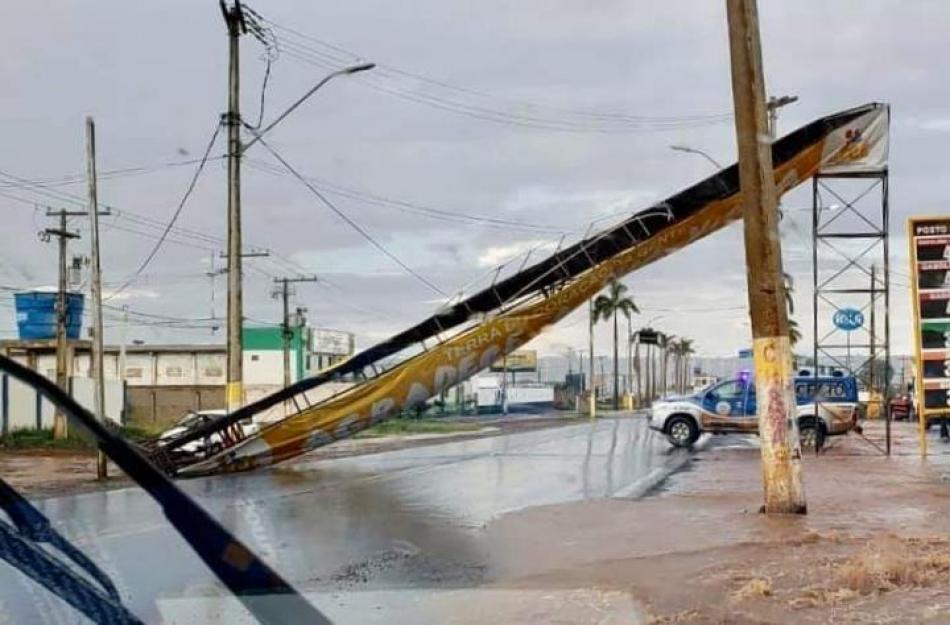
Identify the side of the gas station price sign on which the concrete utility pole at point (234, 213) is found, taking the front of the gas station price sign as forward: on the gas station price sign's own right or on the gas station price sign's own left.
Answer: on the gas station price sign's own right

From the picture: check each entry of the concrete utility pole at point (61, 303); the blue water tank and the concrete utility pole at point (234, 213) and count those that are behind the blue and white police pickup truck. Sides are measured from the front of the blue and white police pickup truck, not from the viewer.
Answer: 0

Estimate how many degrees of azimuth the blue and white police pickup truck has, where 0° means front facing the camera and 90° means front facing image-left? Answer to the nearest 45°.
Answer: approximately 90°

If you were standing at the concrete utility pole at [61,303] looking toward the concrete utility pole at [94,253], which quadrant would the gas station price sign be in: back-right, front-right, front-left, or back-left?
front-left

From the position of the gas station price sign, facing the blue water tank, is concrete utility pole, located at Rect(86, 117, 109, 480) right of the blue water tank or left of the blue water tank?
left

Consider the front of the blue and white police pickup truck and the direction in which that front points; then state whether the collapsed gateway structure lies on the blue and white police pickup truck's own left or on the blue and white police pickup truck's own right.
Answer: on the blue and white police pickup truck's own left

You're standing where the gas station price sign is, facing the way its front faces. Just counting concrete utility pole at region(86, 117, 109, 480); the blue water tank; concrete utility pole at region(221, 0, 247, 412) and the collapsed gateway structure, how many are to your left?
0

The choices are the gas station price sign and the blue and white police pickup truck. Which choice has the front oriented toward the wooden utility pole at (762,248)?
the gas station price sign

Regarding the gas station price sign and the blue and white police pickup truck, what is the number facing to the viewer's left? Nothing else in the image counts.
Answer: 1

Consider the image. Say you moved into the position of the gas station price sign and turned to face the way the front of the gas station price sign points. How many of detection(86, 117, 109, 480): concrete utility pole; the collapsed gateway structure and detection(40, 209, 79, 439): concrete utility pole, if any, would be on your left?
0

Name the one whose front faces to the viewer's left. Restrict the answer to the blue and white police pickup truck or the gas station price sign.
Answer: the blue and white police pickup truck

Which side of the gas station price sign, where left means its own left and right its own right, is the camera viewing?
front

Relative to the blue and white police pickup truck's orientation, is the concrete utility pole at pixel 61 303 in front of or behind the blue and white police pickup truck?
in front

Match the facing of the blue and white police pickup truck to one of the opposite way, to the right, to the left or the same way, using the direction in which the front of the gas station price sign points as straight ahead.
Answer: to the right

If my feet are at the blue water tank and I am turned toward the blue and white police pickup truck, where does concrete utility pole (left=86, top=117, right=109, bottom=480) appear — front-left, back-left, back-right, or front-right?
front-right

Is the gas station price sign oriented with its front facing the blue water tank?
no

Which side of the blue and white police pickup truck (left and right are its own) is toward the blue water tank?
front

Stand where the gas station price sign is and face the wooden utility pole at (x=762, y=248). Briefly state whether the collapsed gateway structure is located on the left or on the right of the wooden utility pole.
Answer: right
